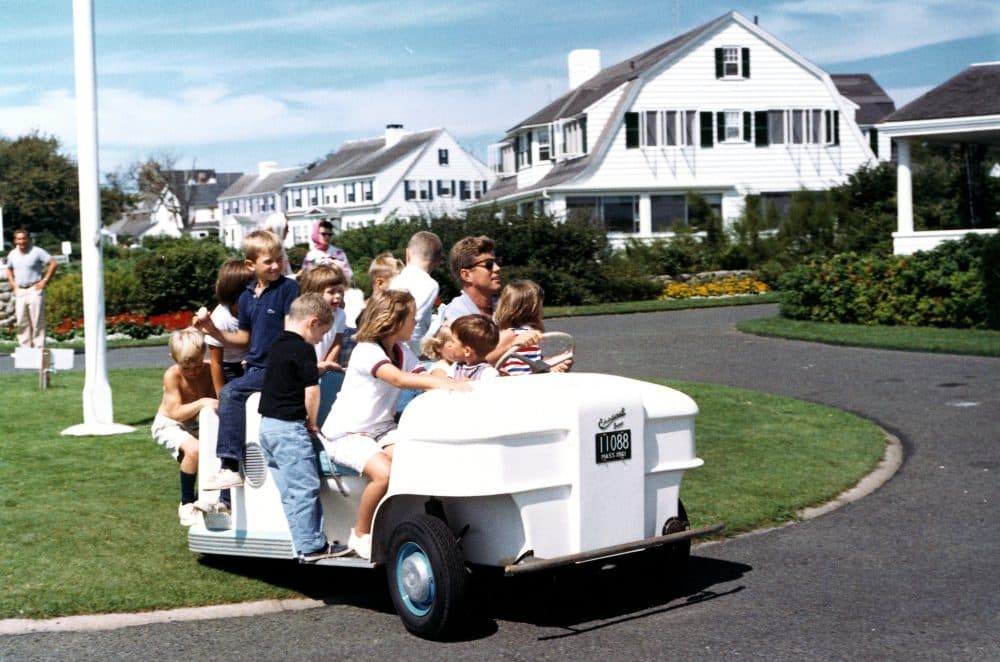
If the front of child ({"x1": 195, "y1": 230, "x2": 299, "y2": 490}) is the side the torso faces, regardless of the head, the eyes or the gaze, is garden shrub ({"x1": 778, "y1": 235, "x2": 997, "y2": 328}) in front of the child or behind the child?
behind

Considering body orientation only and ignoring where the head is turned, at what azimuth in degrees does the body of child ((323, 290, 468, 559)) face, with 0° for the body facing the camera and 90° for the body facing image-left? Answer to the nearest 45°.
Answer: approximately 270°

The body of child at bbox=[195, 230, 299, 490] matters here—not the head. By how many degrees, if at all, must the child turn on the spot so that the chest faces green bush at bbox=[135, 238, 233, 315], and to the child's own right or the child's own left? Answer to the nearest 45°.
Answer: approximately 135° to the child's own right

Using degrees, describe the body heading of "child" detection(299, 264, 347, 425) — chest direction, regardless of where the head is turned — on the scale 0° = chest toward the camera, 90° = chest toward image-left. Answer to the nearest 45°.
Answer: approximately 315°

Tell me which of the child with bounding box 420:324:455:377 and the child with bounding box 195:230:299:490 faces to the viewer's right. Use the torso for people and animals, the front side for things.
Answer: the child with bounding box 420:324:455:377

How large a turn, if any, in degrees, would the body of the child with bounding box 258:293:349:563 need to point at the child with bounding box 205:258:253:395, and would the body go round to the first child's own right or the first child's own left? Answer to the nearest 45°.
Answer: approximately 45° to the first child's own left

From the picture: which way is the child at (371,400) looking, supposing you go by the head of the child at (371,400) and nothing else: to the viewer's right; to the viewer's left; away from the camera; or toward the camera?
to the viewer's right

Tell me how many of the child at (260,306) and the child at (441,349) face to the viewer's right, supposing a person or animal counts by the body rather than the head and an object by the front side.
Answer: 1
